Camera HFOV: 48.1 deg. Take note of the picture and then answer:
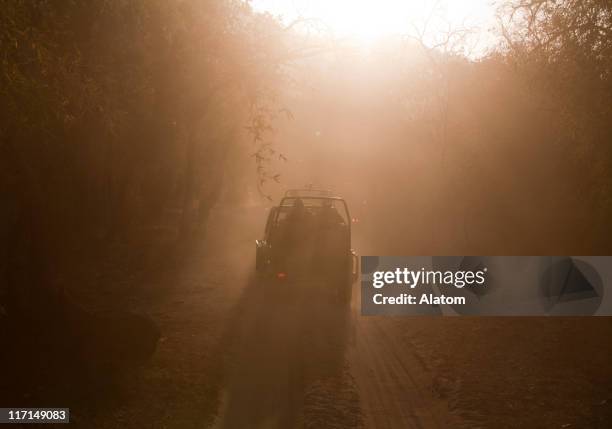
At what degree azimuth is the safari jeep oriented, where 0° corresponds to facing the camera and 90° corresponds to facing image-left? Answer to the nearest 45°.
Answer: approximately 180°
